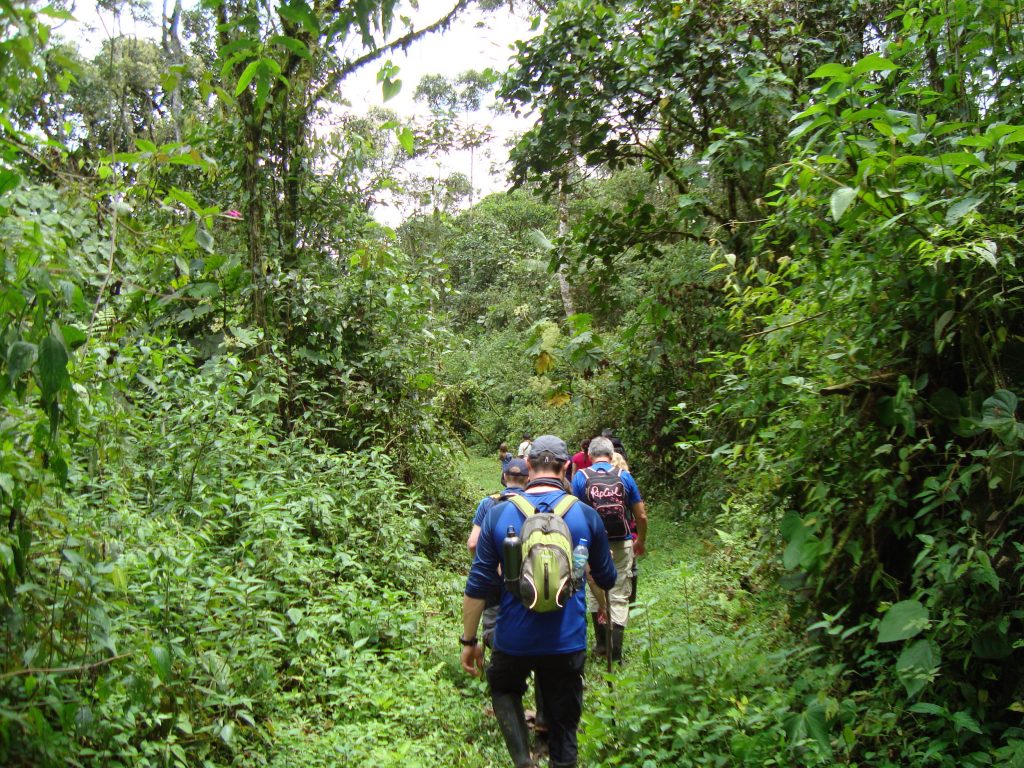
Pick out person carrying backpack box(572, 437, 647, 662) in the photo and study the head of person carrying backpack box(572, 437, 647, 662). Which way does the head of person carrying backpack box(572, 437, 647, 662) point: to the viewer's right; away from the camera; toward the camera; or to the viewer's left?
away from the camera

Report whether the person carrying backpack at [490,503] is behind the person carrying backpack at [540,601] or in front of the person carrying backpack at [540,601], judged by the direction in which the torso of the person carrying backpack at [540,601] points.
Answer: in front

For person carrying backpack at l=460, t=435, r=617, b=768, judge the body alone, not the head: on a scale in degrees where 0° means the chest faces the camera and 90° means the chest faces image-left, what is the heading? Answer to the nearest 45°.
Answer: approximately 180°

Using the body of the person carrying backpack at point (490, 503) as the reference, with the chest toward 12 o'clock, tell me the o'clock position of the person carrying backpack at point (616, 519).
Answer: the person carrying backpack at point (616, 519) is roughly at 2 o'clock from the person carrying backpack at point (490, 503).

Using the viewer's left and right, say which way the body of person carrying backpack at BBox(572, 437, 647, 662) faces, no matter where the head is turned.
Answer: facing away from the viewer

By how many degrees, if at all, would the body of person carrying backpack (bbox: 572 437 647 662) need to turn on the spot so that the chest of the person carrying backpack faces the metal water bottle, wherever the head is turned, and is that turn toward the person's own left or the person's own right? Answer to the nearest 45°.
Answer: approximately 180°

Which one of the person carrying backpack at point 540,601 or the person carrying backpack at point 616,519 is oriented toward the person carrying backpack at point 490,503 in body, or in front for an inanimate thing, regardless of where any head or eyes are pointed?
the person carrying backpack at point 540,601

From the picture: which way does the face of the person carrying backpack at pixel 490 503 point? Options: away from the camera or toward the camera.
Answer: away from the camera

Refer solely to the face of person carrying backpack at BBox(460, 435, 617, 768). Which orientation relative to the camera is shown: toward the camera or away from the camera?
away from the camera

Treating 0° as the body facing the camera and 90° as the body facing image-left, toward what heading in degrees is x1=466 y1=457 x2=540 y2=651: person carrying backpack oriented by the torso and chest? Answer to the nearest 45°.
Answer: approximately 180°
